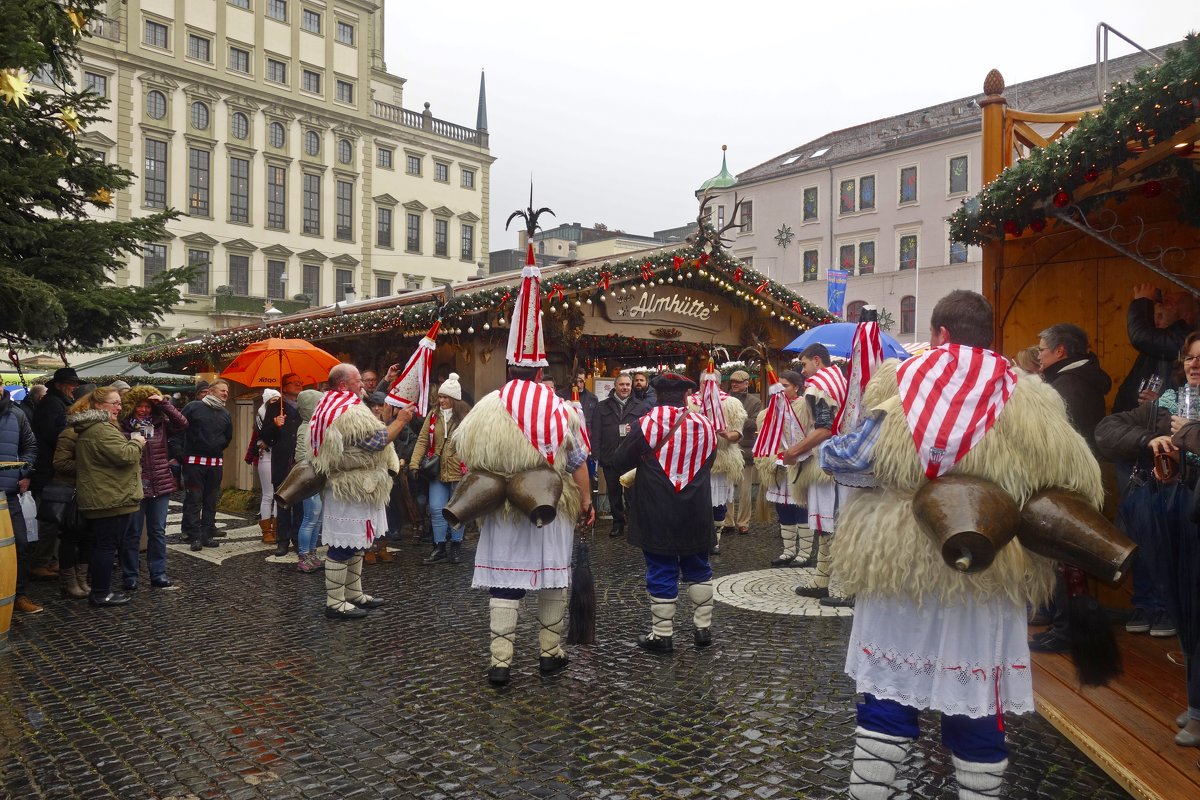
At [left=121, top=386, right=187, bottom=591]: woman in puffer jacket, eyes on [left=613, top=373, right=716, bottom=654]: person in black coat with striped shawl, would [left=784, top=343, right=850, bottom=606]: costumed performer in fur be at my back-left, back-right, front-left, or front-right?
front-left

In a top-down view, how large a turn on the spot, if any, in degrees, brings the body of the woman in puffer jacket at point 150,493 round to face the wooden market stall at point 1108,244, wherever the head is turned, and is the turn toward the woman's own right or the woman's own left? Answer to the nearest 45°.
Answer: approximately 45° to the woman's own left

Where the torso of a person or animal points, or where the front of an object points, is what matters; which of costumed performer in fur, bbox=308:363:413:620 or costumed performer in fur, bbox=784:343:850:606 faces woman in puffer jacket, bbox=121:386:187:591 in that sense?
costumed performer in fur, bbox=784:343:850:606

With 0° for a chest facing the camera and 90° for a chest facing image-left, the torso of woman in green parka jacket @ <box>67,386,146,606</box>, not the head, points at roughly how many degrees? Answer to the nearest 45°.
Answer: approximately 270°

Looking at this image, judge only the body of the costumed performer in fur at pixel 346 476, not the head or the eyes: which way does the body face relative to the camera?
to the viewer's right

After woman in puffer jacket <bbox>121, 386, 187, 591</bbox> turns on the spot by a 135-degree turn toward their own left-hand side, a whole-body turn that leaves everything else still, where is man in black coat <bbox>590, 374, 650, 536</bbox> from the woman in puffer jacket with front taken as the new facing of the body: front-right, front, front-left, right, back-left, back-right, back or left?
front-right

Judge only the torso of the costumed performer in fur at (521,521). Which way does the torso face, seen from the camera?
away from the camera

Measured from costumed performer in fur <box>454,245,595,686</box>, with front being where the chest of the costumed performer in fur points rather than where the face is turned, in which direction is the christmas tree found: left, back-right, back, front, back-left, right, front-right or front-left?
front-left

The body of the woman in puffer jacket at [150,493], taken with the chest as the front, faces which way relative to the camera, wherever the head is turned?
toward the camera

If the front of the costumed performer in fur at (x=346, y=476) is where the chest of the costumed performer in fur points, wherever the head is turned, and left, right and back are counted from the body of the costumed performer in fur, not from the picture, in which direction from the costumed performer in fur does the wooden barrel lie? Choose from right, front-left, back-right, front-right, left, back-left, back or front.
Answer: back

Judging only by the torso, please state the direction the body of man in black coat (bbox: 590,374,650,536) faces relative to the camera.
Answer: toward the camera

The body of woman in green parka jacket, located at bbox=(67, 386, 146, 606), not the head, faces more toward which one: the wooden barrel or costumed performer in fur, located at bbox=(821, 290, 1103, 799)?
the costumed performer in fur

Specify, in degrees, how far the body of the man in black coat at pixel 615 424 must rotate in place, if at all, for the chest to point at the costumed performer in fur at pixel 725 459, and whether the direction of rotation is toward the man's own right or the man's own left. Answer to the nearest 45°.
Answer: approximately 45° to the man's own left

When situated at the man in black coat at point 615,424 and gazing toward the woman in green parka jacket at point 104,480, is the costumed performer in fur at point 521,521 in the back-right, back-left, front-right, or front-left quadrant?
front-left

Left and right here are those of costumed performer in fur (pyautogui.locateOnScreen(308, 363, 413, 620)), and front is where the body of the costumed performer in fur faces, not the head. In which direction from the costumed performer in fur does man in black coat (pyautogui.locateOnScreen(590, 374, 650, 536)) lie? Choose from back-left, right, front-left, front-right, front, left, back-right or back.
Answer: front-left

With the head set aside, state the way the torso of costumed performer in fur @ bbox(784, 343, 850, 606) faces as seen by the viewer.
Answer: to the viewer's left
